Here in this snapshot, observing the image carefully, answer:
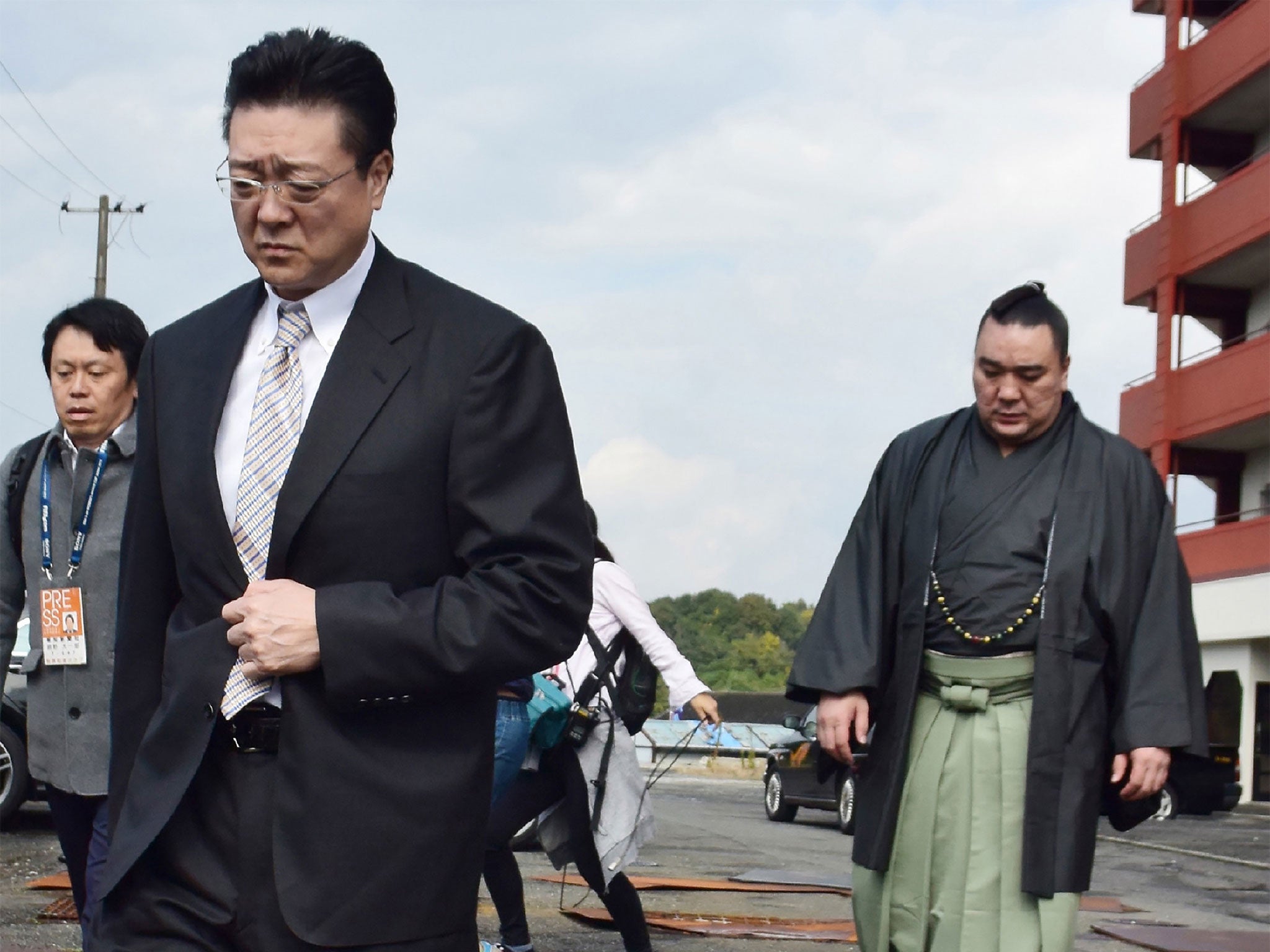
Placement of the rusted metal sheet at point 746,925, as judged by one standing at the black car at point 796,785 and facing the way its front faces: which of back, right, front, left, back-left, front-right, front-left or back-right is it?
back-left

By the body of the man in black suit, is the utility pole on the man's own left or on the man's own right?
on the man's own right

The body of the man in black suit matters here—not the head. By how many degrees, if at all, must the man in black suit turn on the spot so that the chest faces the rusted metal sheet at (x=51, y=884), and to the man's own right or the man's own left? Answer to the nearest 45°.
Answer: approximately 135° to the man's own right

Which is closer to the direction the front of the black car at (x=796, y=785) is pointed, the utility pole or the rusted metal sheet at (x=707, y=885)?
the utility pole

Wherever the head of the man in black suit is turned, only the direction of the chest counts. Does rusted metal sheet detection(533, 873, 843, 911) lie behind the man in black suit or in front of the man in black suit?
behind

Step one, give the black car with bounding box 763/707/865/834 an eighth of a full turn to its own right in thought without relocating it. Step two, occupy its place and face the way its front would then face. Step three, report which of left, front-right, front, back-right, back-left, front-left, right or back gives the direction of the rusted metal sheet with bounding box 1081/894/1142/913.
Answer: back

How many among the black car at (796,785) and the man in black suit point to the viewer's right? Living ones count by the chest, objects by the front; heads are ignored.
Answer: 0

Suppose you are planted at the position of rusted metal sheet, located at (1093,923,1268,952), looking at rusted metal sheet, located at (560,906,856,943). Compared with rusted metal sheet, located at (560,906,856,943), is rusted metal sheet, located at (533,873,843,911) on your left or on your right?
right
